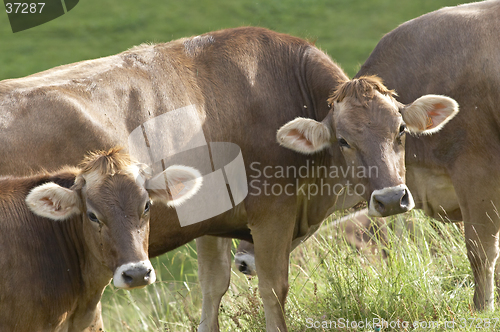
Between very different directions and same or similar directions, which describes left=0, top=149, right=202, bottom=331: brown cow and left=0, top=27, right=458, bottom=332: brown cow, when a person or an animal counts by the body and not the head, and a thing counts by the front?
same or similar directions

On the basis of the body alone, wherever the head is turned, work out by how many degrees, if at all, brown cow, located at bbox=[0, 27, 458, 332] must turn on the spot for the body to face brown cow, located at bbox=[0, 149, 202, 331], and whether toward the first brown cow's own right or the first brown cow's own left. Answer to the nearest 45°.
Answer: approximately 90° to the first brown cow's own right

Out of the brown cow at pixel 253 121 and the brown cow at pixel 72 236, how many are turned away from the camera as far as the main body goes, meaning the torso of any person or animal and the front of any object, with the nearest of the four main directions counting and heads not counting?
0

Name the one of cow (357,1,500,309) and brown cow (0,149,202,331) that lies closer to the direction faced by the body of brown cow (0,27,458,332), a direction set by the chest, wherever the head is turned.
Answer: the cow

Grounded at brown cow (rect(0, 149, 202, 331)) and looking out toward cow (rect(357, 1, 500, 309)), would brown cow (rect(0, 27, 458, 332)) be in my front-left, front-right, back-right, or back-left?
front-left

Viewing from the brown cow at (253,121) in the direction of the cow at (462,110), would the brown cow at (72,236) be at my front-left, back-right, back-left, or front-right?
back-right

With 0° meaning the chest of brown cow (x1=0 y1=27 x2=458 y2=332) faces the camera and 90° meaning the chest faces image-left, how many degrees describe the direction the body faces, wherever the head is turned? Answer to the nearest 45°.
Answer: approximately 315°

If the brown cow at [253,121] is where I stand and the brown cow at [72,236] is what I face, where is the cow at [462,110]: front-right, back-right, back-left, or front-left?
back-left
